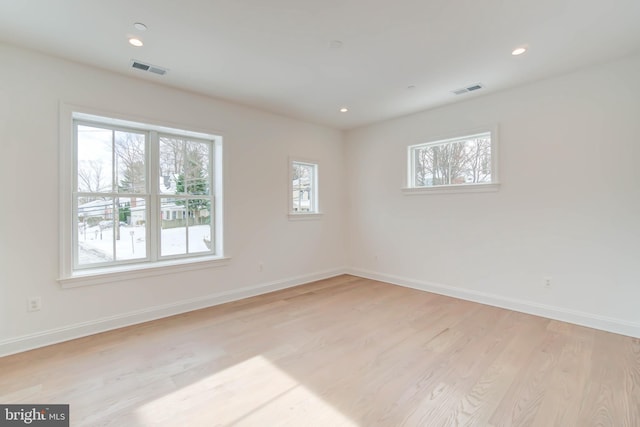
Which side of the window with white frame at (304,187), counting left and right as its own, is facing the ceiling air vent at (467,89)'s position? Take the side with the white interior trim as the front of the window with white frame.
front

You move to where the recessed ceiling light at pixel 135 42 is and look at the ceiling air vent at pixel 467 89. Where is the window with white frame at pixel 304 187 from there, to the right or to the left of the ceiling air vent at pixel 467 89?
left

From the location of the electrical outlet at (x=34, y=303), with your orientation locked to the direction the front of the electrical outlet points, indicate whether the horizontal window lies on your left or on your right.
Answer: on your left

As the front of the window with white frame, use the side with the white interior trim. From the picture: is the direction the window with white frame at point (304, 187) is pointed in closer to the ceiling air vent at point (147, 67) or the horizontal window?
the horizontal window

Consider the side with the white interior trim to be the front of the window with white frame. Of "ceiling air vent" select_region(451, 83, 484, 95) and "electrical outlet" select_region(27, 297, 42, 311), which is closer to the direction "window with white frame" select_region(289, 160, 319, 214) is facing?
the ceiling air vent

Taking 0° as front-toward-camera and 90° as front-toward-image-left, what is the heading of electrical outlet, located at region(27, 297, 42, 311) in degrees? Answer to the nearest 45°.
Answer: approximately 0°

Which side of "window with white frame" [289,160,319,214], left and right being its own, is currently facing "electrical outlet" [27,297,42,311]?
right

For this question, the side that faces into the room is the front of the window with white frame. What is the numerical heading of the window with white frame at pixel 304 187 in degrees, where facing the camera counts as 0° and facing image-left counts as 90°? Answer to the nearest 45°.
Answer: approximately 315°
